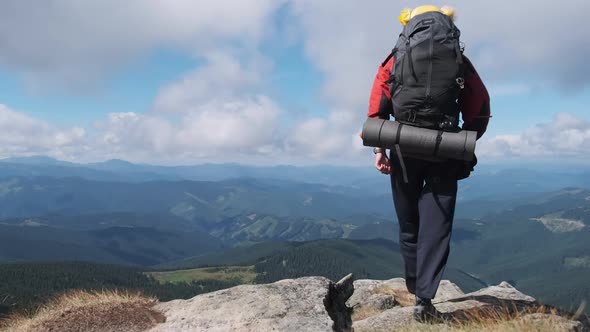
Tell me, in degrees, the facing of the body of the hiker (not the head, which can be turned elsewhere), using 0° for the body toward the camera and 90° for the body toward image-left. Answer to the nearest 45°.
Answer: approximately 180°

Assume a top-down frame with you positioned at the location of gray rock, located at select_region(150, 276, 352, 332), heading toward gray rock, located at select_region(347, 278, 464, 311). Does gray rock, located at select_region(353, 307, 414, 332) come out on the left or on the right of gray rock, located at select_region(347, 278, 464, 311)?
right
